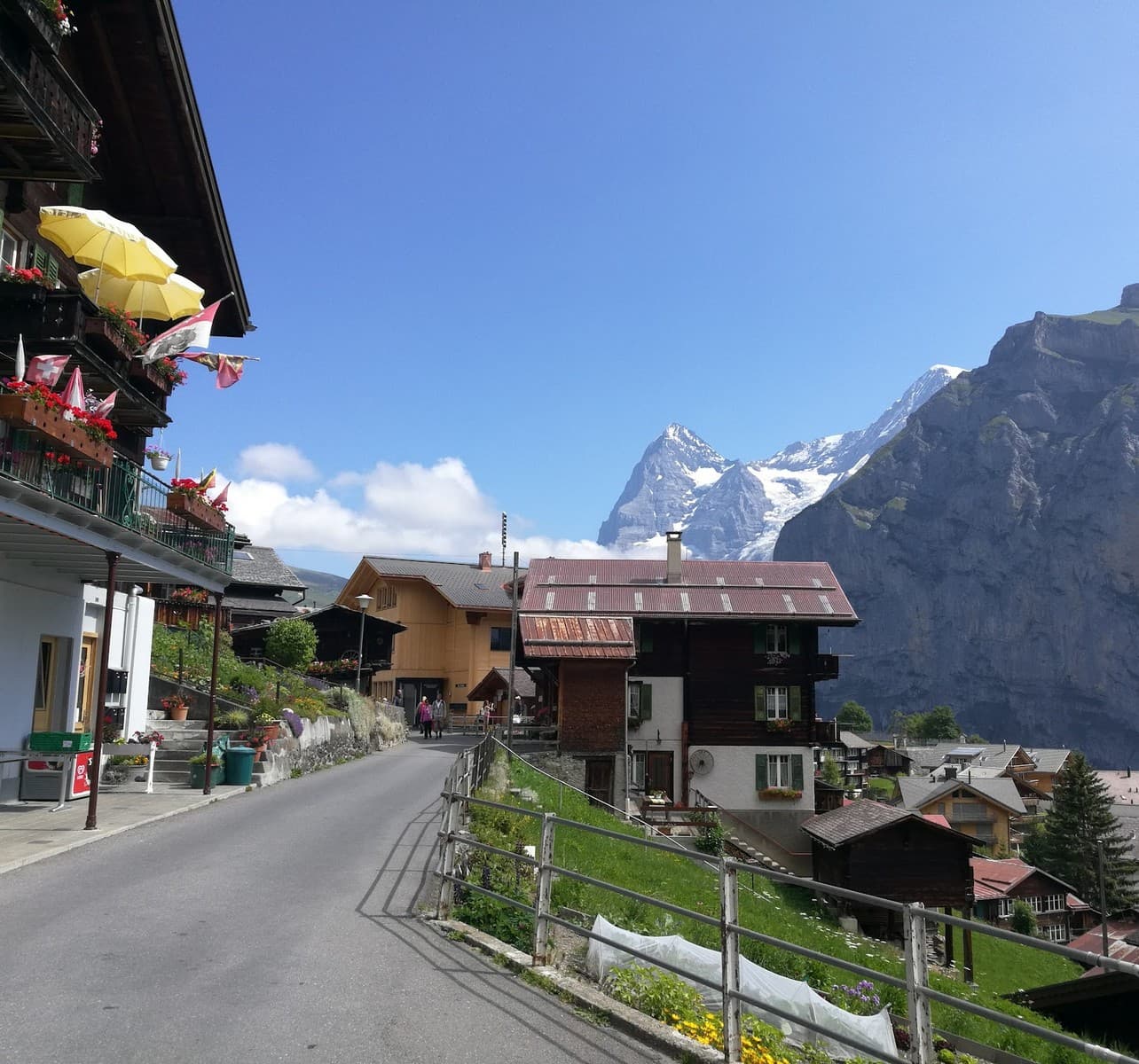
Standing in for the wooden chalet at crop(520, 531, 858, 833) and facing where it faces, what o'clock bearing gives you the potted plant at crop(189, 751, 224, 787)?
The potted plant is roughly at 1 o'clock from the wooden chalet.

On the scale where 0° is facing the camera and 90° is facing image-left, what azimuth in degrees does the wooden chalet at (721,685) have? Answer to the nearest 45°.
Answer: approximately 0°

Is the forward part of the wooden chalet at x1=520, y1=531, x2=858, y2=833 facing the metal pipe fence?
yes

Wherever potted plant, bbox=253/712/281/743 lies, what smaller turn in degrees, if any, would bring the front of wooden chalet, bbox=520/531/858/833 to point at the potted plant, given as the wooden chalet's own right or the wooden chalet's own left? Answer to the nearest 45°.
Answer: approximately 45° to the wooden chalet's own right

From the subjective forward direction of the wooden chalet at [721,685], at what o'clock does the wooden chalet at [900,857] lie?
the wooden chalet at [900,857] is roughly at 10 o'clock from the wooden chalet at [721,685].

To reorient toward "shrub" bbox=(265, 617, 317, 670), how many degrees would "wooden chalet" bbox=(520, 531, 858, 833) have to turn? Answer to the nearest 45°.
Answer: approximately 45° to its right
